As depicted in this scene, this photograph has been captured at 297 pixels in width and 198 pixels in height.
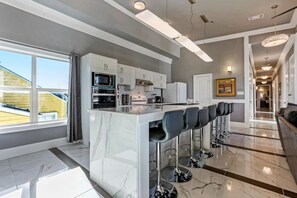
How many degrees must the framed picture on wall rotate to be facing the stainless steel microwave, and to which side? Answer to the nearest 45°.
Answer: approximately 45° to its right

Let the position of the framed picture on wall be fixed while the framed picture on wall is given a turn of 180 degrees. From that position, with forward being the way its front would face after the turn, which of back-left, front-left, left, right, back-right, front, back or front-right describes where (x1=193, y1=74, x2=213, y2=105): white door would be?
left

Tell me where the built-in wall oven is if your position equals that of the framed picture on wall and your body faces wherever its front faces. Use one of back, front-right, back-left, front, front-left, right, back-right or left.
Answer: front-right

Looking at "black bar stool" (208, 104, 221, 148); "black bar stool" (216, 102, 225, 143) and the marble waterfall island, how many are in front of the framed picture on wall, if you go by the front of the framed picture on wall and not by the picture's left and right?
3

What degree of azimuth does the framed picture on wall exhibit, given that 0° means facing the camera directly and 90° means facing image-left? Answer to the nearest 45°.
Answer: approximately 0°

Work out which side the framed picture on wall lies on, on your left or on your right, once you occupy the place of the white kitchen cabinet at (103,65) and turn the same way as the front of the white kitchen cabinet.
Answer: on your left

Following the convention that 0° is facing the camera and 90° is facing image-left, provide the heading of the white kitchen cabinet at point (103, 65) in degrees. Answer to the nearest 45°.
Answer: approximately 315°

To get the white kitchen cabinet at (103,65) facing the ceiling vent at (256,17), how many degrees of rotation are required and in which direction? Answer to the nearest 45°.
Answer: approximately 45° to its left

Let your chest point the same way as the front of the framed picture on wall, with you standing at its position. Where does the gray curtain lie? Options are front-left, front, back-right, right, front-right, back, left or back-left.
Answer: front-right

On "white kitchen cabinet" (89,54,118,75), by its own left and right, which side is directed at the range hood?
left

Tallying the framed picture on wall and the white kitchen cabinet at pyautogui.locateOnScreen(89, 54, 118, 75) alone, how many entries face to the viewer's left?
0
